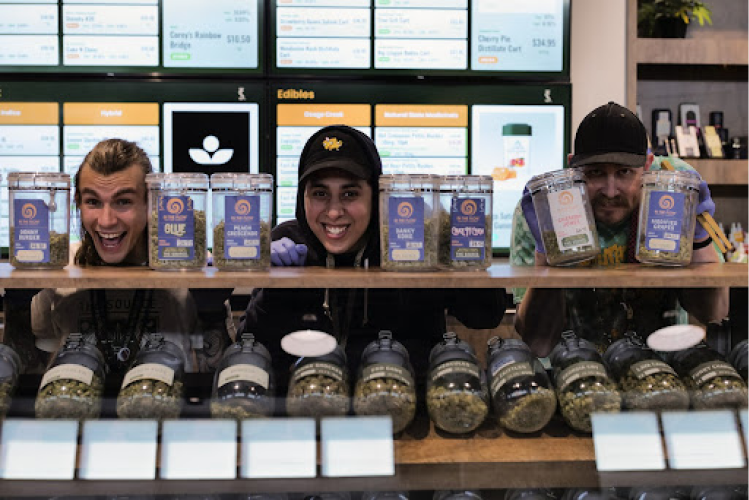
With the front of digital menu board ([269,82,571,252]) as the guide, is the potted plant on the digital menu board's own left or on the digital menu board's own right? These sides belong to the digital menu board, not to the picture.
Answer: on the digital menu board's own left

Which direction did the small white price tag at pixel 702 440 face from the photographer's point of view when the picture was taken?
facing the viewer

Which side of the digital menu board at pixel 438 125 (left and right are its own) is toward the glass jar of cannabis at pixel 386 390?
front

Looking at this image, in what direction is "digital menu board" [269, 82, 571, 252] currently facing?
toward the camera

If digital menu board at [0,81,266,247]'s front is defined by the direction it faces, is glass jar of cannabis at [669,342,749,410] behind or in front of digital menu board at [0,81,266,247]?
in front

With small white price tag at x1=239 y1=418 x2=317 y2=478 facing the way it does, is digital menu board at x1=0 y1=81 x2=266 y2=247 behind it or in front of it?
behind

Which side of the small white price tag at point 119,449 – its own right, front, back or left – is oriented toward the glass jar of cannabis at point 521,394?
left

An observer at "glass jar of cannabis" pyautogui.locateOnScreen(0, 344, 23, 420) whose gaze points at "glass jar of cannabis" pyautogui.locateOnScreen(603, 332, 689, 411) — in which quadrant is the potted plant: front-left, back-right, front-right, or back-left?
front-left

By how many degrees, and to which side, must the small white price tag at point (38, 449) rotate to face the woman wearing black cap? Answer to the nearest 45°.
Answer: approximately 90° to its left

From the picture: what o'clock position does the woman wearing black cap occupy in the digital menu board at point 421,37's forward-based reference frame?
The woman wearing black cap is roughly at 12 o'clock from the digital menu board.
